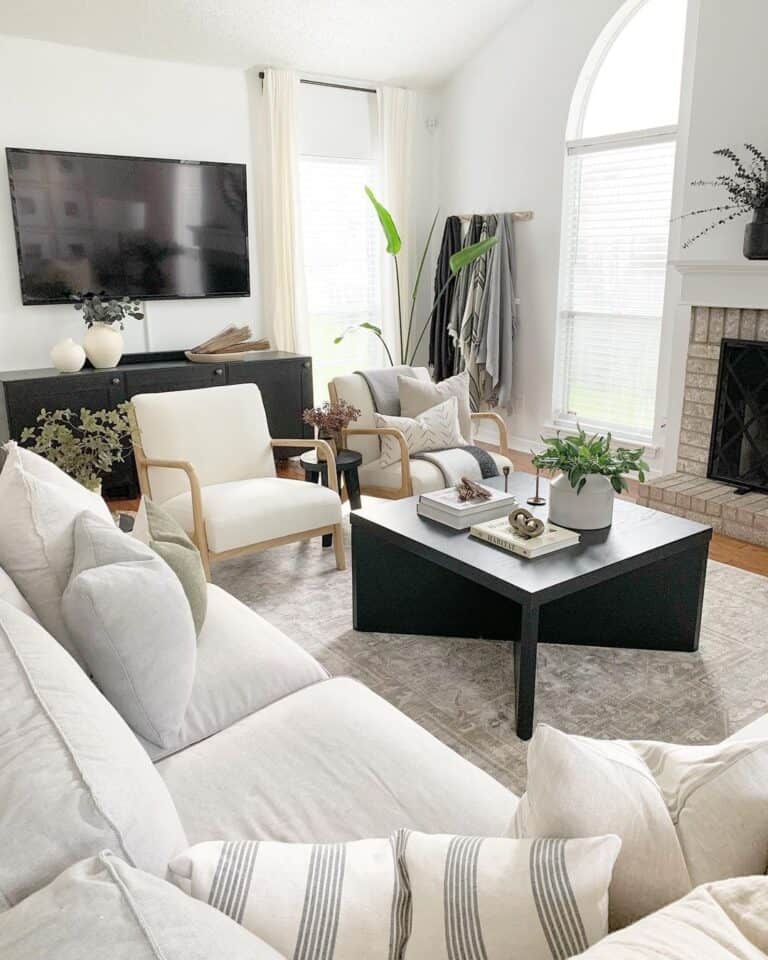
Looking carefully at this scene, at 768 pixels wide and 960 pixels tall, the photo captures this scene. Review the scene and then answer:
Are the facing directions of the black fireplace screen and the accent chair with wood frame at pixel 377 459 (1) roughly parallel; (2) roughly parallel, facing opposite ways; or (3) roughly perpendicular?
roughly perpendicular

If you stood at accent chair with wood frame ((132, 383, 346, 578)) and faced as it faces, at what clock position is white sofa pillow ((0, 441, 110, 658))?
The white sofa pillow is roughly at 2 o'clock from the accent chair with wood frame.

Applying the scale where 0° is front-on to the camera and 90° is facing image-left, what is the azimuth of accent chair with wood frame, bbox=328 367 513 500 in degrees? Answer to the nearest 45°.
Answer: approximately 315°

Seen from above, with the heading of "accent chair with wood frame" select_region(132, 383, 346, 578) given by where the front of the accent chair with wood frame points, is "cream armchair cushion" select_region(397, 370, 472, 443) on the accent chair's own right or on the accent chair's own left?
on the accent chair's own left

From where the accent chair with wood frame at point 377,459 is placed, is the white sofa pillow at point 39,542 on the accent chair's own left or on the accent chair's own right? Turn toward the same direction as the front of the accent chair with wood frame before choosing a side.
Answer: on the accent chair's own right

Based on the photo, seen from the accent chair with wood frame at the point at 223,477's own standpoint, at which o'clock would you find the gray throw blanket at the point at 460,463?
The gray throw blanket is roughly at 10 o'clock from the accent chair with wood frame.

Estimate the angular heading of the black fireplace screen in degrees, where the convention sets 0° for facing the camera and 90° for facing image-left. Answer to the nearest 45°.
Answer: approximately 45°

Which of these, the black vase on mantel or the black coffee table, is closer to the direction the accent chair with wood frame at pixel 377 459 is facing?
the black coffee table

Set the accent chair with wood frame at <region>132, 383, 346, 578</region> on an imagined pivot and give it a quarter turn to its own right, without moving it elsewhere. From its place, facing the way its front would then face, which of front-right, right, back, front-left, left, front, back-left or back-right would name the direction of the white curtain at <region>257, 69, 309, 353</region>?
back-right

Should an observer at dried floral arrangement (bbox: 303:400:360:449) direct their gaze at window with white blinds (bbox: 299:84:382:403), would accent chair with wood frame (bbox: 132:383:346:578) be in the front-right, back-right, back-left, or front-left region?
back-left

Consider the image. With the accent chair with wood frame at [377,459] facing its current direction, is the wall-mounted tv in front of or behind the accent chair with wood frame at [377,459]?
behind

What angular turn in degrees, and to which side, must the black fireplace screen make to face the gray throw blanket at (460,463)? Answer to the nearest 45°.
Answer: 0° — it already faces it
